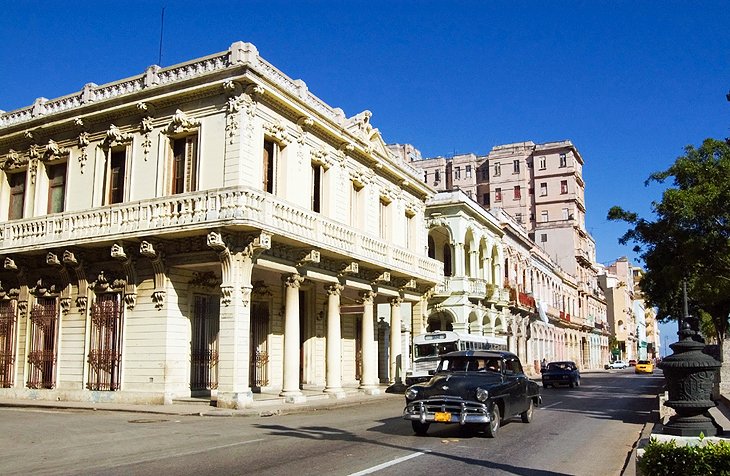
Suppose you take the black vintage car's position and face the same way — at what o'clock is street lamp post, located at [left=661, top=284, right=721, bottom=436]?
The street lamp post is roughly at 10 o'clock from the black vintage car.

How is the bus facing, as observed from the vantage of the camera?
facing the viewer and to the left of the viewer

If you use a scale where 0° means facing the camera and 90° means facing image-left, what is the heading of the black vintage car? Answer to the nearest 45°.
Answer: approximately 45°

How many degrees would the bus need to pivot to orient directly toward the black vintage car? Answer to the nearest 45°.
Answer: approximately 45° to its left

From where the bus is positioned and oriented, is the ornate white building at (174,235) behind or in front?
in front

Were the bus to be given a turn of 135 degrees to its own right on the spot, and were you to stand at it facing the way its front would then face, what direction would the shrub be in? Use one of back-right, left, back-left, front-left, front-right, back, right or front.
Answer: back

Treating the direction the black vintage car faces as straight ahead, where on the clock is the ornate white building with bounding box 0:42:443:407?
The ornate white building is roughly at 3 o'clock from the black vintage car.

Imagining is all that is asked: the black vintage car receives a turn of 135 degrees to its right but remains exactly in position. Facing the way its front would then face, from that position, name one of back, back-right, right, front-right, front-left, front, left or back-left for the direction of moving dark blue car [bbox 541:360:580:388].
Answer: front

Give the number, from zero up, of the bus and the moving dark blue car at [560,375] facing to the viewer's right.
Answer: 0
